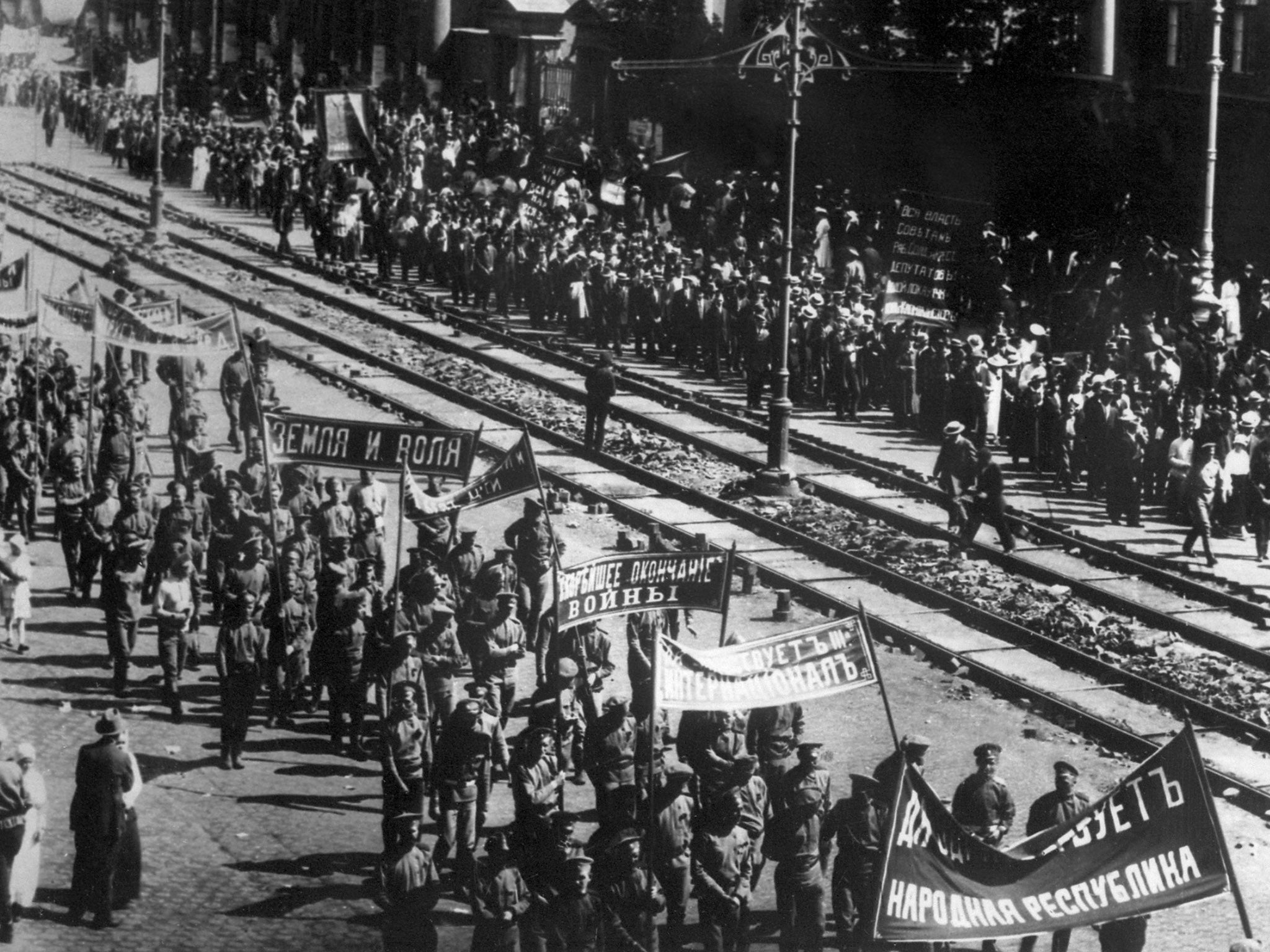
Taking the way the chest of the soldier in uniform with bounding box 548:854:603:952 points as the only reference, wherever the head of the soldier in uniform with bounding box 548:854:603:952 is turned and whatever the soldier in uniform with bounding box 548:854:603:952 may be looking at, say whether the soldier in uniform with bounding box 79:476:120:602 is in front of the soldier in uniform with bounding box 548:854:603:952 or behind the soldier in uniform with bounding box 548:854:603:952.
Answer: behind

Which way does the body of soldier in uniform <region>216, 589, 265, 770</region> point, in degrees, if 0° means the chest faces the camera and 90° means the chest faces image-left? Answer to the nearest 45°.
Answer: approximately 315°

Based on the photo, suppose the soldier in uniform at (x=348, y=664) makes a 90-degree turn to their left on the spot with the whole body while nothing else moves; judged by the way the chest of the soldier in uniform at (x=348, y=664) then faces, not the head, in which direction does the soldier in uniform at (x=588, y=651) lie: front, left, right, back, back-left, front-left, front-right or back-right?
front-right

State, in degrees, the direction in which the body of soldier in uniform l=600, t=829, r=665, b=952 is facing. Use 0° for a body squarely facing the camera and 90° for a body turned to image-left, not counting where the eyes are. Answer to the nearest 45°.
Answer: approximately 315°

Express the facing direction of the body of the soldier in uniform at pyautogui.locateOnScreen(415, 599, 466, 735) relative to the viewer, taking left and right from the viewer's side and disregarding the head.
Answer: facing the viewer and to the right of the viewer

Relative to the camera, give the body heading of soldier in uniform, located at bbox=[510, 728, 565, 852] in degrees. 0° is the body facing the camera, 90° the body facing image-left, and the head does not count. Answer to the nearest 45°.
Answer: approximately 315°

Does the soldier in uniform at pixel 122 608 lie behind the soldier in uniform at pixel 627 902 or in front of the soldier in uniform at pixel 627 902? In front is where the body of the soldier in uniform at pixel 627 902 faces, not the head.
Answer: behind
